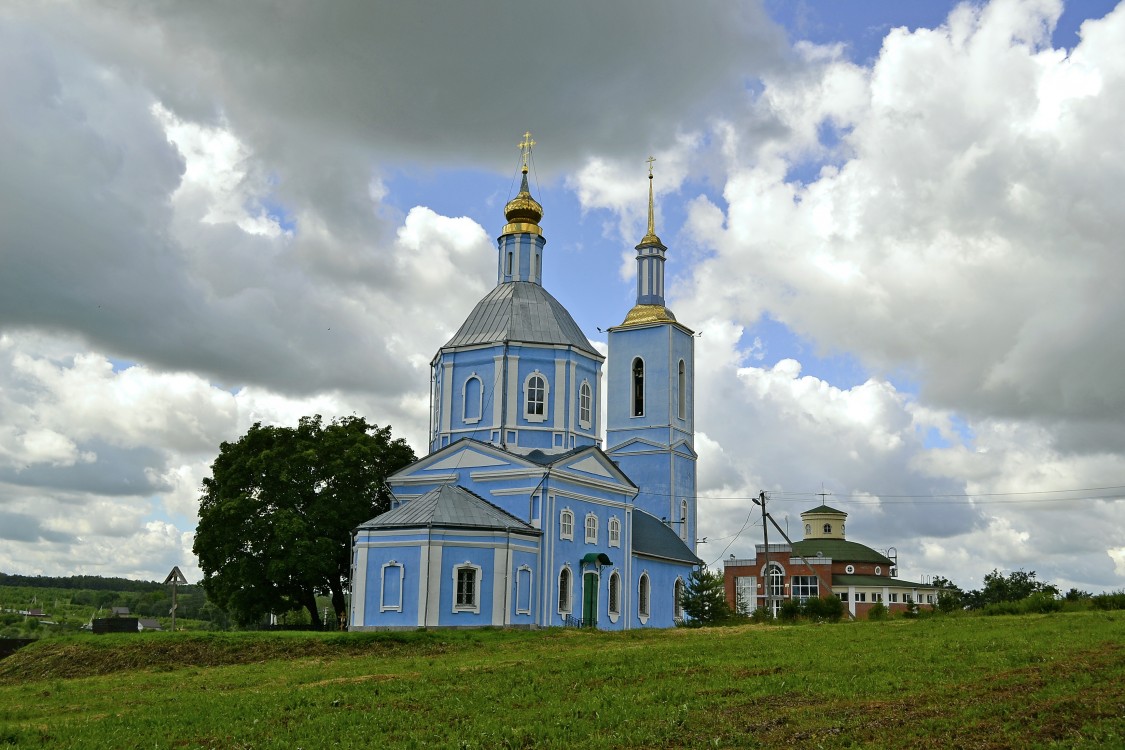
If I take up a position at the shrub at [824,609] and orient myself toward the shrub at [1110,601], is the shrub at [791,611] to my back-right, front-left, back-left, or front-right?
back-right

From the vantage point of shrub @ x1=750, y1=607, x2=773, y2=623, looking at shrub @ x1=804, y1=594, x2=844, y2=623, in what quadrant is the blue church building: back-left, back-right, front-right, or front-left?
back-right

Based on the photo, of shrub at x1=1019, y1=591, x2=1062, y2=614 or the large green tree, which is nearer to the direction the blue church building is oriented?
the shrub
